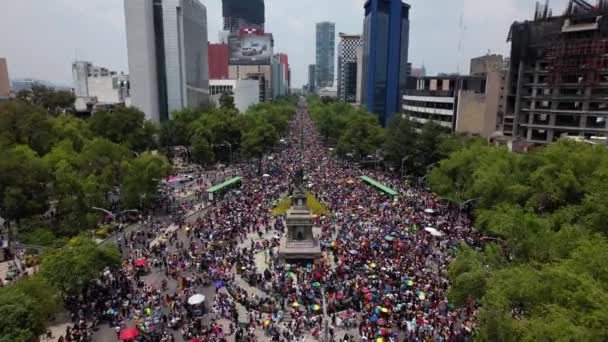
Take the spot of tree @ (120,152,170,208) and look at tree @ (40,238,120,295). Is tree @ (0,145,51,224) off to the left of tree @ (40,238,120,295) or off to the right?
right
